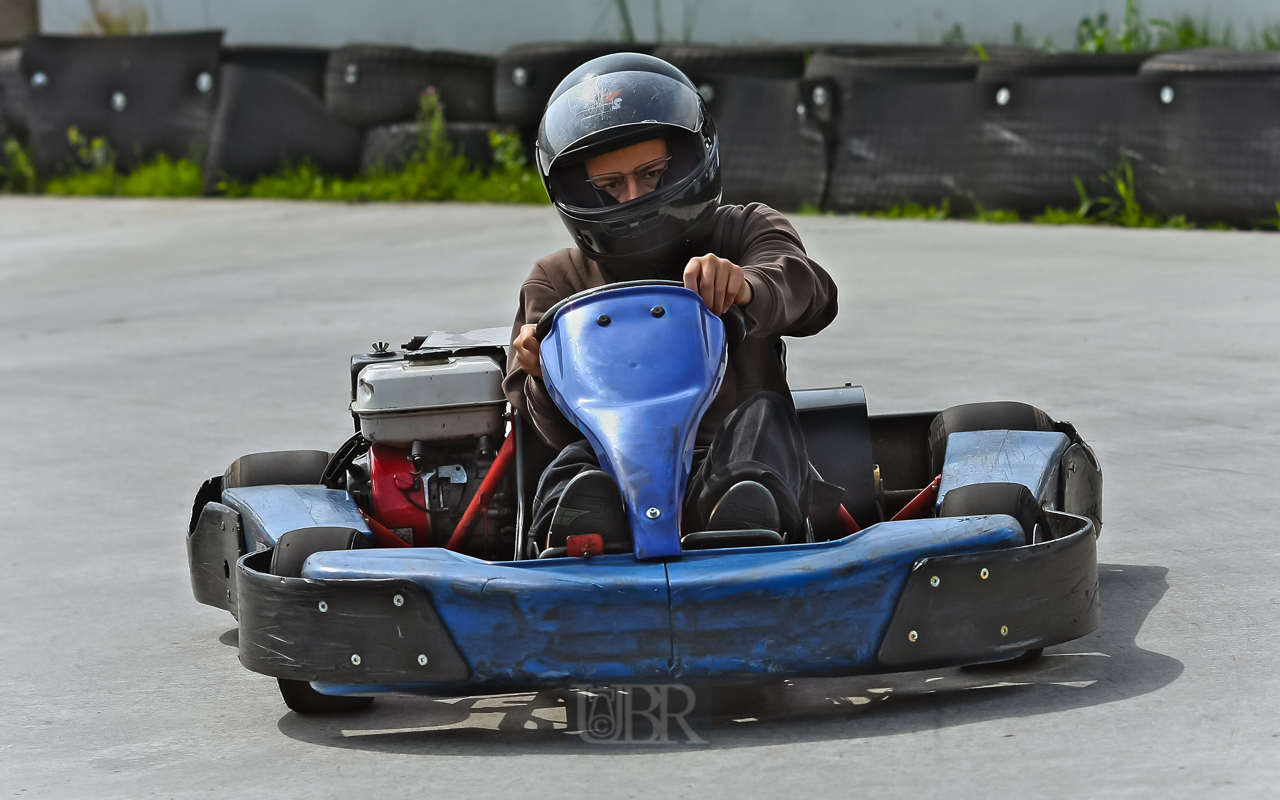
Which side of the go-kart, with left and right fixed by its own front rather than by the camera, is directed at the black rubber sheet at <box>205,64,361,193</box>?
back

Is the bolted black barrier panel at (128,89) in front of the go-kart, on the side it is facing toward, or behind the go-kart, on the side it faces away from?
behind

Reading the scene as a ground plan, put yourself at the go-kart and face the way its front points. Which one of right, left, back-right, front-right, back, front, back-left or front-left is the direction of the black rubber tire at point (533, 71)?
back

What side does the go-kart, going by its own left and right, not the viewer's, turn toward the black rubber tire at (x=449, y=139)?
back

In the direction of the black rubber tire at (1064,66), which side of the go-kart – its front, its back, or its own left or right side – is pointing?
back

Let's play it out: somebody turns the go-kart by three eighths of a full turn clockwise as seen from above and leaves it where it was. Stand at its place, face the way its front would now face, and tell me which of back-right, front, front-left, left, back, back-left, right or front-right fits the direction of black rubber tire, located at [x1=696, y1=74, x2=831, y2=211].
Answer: front-right

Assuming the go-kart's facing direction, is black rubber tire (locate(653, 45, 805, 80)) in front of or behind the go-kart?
behind

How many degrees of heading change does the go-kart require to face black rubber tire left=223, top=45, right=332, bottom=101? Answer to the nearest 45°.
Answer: approximately 180°

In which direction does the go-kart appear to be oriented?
toward the camera

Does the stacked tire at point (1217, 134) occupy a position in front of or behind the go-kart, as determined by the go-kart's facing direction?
behind

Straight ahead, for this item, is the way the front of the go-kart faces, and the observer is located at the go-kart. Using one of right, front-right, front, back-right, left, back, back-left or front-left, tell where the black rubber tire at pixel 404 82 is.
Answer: back
